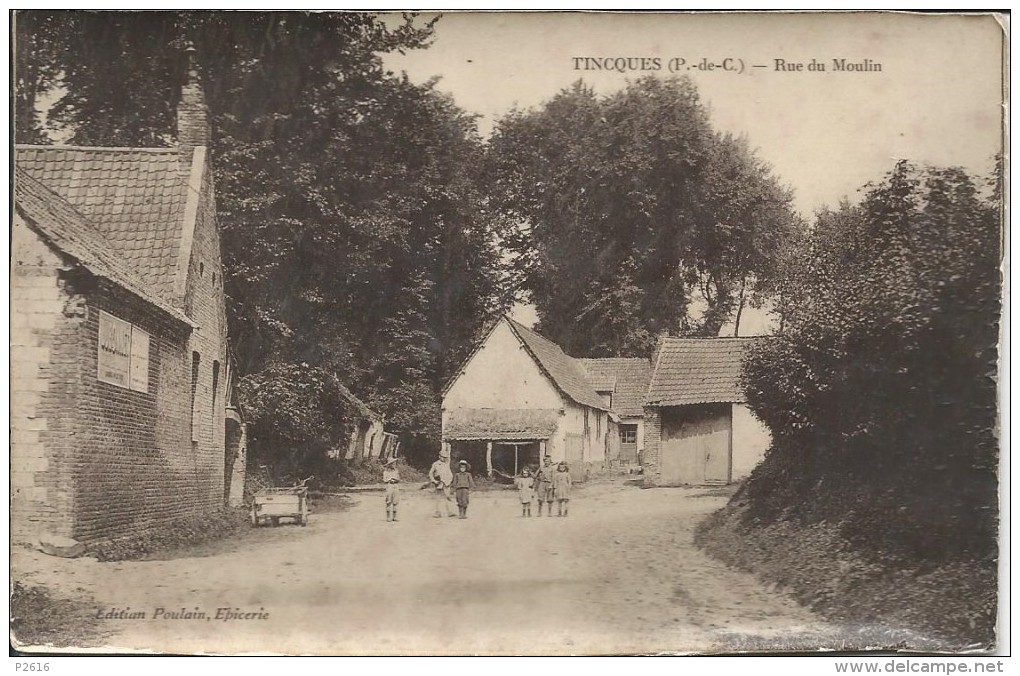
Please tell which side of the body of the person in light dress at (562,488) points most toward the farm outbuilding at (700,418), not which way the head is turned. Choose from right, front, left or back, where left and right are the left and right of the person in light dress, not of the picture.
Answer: back

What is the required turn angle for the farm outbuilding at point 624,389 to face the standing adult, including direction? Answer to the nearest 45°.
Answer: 0° — it already faces them

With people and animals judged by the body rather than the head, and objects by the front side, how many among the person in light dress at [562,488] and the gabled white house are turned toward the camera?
2

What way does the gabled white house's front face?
toward the camera

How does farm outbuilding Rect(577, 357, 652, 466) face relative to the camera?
toward the camera

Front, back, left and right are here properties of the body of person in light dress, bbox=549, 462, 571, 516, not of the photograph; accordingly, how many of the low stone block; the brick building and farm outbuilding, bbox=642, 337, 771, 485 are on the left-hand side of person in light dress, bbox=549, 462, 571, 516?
1

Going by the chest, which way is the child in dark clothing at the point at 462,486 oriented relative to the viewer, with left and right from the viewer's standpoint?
facing the viewer

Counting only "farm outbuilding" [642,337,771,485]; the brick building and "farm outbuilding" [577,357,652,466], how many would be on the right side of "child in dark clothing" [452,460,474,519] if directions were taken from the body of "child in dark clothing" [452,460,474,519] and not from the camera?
1
